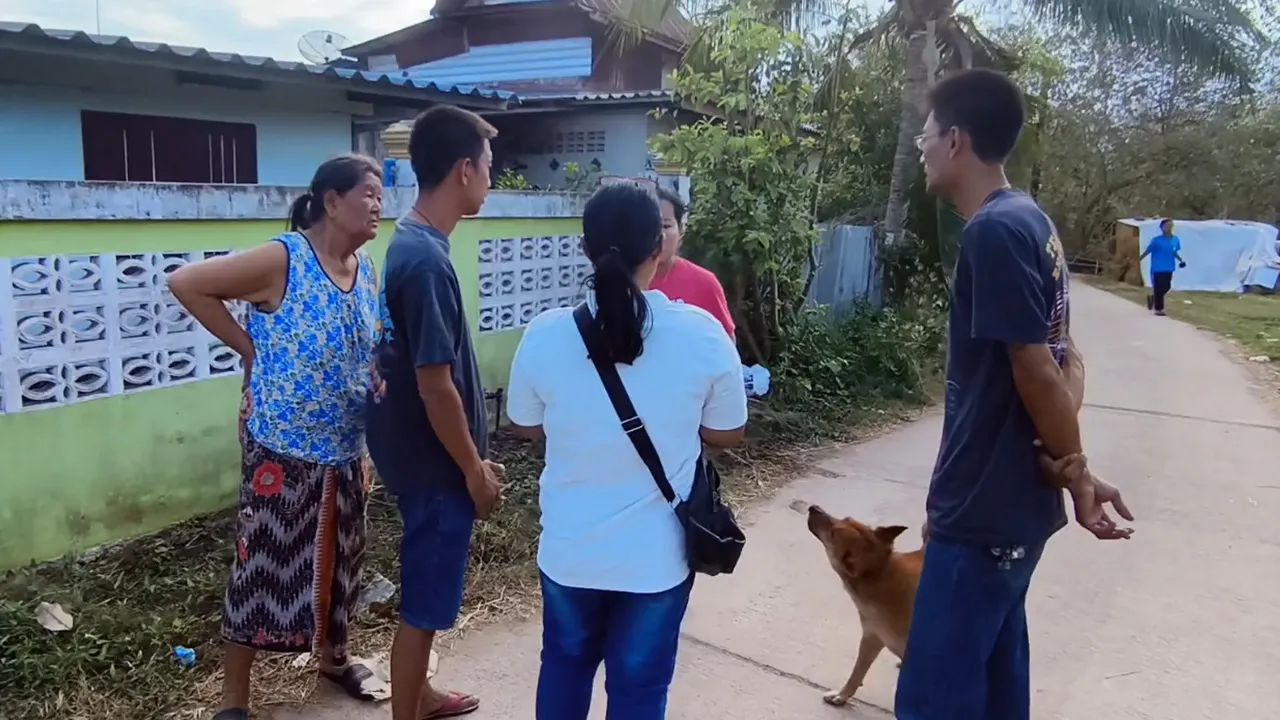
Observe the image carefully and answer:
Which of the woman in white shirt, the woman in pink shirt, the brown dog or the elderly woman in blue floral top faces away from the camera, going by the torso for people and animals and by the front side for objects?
the woman in white shirt

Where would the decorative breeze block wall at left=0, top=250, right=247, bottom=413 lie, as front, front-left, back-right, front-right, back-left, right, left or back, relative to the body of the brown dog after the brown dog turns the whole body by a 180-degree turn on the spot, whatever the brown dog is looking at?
back

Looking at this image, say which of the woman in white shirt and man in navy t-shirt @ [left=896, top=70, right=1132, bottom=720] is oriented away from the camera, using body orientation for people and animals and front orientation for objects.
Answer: the woman in white shirt

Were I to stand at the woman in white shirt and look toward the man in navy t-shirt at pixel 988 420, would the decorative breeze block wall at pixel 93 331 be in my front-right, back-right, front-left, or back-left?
back-left

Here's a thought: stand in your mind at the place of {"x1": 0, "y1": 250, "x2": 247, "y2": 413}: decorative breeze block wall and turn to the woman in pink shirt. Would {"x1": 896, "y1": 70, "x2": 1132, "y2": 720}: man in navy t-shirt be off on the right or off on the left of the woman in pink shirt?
right

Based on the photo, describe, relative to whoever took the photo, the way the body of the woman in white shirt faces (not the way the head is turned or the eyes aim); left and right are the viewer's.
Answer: facing away from the viewer

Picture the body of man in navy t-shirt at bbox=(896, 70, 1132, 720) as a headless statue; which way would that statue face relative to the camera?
to the viewer's left

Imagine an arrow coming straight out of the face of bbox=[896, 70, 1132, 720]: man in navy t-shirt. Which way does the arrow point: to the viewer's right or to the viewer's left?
to the viewer's left

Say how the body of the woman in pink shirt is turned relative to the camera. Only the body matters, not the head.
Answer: toward the camera

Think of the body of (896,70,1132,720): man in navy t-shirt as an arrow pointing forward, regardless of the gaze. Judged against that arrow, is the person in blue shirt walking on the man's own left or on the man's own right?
on the man's own right

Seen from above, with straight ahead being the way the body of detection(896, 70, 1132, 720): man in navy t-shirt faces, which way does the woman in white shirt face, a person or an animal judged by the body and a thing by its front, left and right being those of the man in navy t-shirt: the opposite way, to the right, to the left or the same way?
to the right

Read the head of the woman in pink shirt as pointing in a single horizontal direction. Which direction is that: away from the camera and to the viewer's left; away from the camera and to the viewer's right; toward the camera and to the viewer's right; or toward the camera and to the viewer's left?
toward the camera and to the viewer's left

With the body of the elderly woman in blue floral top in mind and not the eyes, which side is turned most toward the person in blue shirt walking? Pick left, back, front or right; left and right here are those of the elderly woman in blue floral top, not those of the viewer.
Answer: left

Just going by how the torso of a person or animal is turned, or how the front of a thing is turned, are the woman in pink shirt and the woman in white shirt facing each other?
yes

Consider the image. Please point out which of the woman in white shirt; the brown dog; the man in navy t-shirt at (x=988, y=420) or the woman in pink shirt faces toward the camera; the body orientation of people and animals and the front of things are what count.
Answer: the woman in pink shirt

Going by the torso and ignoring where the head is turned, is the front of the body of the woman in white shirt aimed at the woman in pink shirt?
yes
